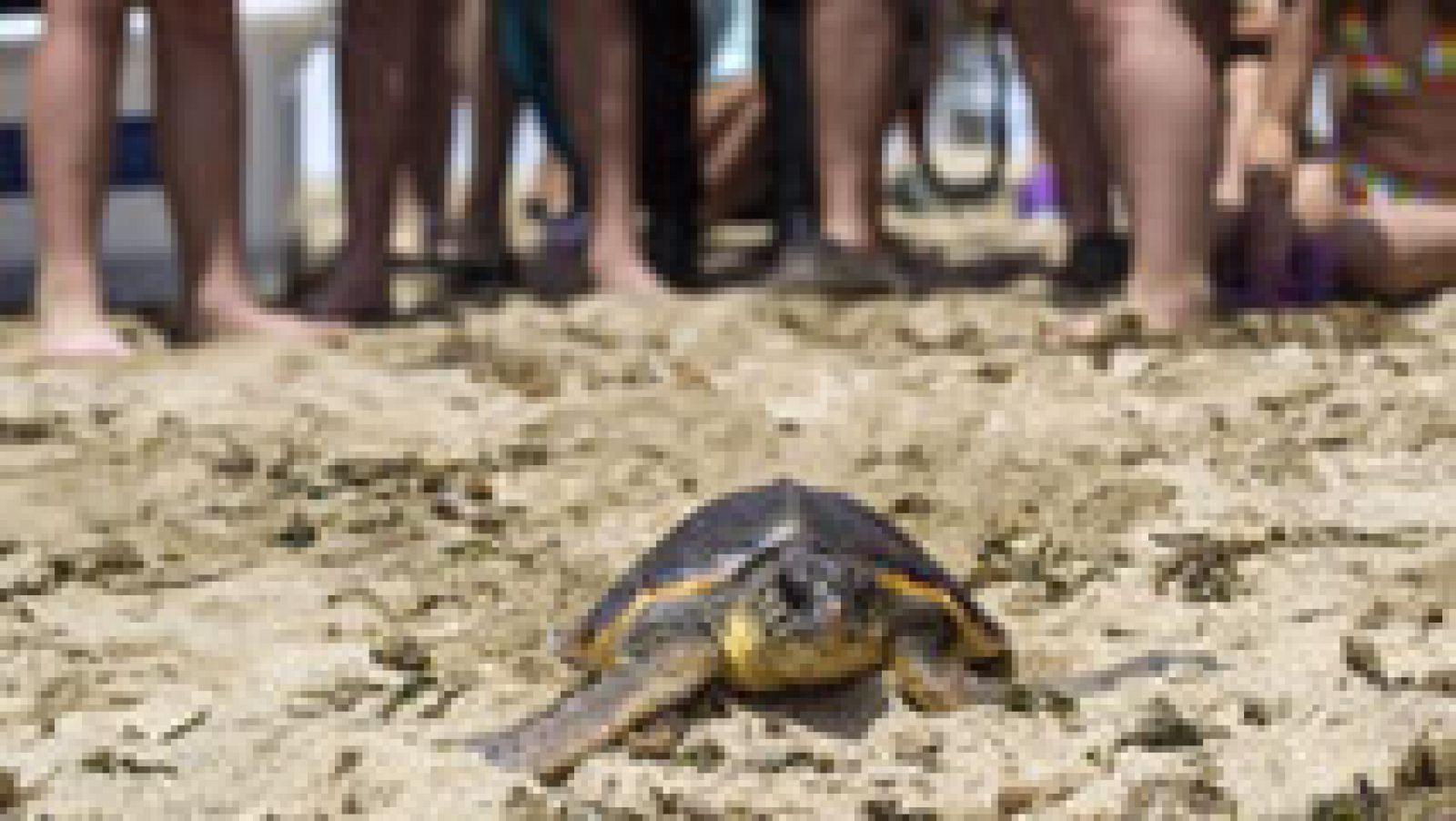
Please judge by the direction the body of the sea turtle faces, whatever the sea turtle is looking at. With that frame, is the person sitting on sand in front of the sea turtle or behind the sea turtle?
behind

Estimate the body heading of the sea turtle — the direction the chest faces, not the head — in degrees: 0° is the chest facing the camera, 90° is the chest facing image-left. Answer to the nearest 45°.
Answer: approximately 0°
